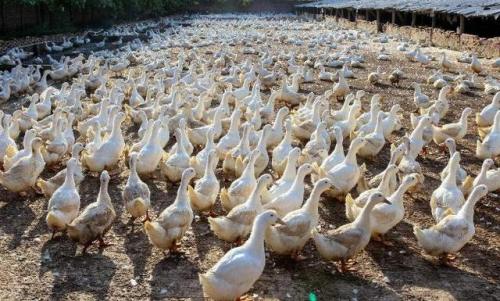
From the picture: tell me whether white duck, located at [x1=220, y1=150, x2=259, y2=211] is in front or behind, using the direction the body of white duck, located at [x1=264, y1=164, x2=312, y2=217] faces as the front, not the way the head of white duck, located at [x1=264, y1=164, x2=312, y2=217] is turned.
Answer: behind

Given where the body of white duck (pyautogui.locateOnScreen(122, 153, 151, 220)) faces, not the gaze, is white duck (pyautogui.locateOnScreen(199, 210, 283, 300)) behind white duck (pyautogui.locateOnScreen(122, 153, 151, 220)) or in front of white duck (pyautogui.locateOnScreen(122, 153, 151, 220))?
behind

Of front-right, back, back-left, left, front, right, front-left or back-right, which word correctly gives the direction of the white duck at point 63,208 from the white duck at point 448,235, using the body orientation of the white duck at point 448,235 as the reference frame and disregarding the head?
back

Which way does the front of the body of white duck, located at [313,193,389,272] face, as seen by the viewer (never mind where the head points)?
to the viewer's right

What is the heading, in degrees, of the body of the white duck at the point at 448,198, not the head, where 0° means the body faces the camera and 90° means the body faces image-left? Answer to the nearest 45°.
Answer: approximately 225°

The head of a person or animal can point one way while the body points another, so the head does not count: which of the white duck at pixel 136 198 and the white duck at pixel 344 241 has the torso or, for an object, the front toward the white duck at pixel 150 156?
the white duck at pixel 136 198

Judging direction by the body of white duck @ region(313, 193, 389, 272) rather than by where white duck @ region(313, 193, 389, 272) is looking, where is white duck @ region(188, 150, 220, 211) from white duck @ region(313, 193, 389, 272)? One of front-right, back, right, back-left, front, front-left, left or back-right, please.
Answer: back-left

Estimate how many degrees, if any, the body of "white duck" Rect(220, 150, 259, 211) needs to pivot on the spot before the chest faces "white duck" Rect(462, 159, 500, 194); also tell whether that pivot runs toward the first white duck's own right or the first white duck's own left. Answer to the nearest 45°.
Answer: approximately 45° to the first white duck's own right

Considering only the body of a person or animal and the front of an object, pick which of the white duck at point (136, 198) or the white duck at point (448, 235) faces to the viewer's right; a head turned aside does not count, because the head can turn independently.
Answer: the white duck at point (448, 235)

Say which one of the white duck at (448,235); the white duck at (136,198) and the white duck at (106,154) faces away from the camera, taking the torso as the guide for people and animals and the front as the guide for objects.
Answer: the white duck at (136,198)

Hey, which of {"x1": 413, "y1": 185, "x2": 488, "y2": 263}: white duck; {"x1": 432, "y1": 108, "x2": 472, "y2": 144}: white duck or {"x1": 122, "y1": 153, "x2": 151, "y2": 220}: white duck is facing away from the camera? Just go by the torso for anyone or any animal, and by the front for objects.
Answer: {"x1": 122, "y1": 153, "x2": 151, "y2": 220}: white duck
